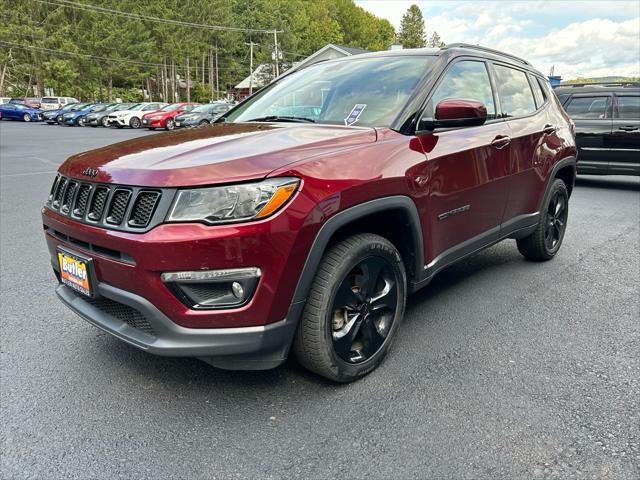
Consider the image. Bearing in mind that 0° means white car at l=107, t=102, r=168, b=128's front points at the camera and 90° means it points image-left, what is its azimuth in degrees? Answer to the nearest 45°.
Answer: approximately 45°

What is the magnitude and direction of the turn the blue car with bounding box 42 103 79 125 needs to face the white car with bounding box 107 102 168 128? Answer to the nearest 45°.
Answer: approximately 90° to its left

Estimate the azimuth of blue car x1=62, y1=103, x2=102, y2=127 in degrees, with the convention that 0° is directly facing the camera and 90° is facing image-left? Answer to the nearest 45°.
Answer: approximately 45°

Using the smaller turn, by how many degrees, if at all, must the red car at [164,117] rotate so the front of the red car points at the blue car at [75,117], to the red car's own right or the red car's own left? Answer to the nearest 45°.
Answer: approximately 90° to the red car's own right

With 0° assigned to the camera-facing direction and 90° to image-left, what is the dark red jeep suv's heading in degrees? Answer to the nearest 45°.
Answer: approximately 45°

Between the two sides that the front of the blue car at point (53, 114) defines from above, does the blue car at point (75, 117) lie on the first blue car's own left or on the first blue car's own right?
on the first blue car's own left

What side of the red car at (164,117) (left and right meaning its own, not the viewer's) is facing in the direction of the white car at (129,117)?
right

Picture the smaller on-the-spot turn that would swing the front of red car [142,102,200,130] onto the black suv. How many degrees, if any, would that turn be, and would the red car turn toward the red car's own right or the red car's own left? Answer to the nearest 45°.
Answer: approximately 45° to the red car's own left

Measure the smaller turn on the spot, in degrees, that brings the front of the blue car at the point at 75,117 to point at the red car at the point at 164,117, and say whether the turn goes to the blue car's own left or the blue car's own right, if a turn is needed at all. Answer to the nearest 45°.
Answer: approximately 90° to the blue car's own left

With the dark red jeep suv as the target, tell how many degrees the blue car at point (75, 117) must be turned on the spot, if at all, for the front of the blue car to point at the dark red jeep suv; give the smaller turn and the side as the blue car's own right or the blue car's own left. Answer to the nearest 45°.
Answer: approximately 45° to the blue car's own left

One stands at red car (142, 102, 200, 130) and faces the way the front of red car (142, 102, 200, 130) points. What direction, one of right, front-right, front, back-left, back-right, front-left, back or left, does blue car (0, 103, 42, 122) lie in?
right

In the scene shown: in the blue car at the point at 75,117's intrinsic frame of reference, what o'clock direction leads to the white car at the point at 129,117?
The white car is roughly at 9 o'clock from the blue car.

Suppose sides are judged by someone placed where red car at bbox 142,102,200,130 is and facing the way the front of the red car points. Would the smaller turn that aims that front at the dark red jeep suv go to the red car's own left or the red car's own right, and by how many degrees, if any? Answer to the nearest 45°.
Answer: approximately 45° to the red car's own left

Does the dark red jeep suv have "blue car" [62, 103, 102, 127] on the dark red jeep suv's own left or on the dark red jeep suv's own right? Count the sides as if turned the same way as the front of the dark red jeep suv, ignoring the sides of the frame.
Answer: on the dark red jeep suv's own right

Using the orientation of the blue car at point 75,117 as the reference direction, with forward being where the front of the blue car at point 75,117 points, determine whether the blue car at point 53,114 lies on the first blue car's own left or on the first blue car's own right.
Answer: on the first blue car's own right
